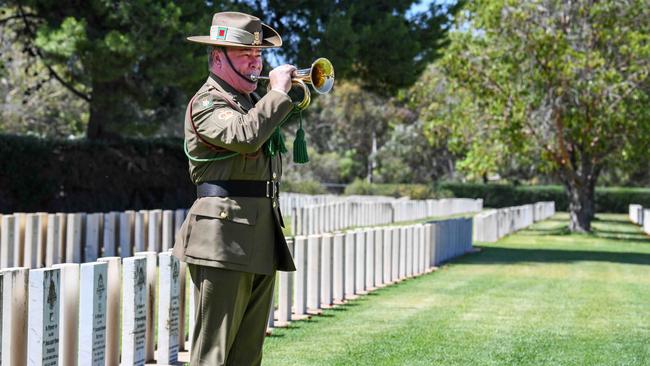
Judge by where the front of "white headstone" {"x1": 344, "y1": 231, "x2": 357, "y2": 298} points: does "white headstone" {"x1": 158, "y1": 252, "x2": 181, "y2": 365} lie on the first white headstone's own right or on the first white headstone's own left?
on the first white headstone's own right

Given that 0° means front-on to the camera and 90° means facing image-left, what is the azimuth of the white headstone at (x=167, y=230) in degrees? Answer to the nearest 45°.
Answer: approximately 315°

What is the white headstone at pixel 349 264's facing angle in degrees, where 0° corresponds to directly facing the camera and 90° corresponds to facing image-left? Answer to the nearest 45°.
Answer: approximately 270°

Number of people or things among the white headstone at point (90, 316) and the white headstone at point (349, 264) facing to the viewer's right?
2

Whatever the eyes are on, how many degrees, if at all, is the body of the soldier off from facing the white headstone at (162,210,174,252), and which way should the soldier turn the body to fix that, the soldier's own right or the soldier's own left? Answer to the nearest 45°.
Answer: approximately 135° to the soldier's own left

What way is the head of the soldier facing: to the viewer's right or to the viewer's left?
to the viewer's right

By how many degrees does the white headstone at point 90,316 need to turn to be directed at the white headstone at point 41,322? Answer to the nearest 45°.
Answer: approximately 135° to its right

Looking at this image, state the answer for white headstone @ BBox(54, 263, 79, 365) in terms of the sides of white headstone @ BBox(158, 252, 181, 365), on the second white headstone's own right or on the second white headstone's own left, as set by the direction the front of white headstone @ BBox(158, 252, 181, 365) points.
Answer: on the second white headstone's own right
